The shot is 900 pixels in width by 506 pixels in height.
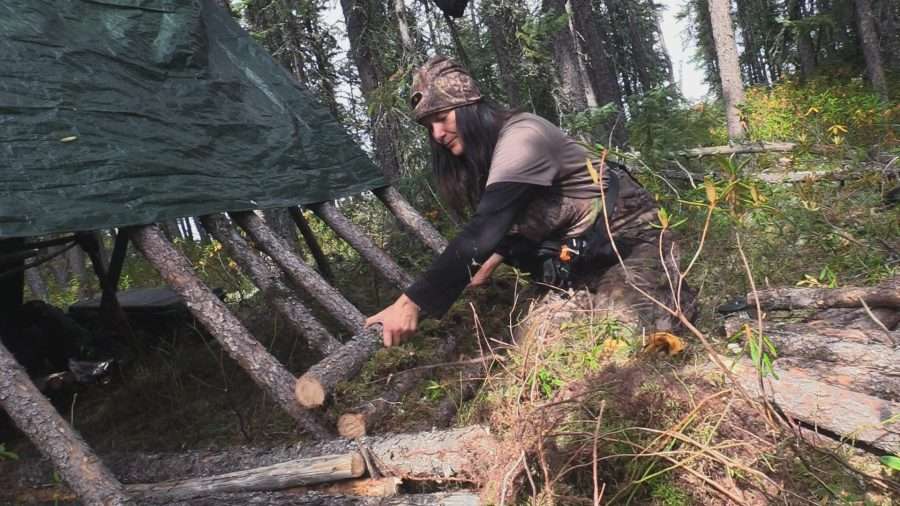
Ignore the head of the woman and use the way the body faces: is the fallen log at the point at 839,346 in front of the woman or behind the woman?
behind

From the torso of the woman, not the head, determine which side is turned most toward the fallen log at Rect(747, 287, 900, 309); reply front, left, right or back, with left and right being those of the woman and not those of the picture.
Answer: back

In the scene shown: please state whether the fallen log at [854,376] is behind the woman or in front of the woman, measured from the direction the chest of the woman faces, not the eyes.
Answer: behind

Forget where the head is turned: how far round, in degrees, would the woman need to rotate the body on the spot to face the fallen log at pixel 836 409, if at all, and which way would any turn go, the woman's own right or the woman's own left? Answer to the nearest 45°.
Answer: approximately 135° to the woman's own left

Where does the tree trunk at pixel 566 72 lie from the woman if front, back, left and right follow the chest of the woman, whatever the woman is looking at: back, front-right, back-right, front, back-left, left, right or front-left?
right

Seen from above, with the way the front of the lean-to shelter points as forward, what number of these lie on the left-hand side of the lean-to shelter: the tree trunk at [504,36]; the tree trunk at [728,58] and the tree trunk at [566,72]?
0

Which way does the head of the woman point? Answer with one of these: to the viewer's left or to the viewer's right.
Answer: to the viewer's left

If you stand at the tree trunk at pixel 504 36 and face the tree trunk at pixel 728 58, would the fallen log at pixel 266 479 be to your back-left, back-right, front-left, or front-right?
back-right

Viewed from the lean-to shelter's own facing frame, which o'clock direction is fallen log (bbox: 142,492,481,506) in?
The fallen log is roughly at 7 o'clock from the lean-to shelter.

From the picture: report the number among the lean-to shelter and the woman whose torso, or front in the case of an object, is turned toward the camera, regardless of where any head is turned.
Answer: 0

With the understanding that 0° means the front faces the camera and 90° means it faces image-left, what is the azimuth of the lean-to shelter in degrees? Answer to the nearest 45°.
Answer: approximately 135°

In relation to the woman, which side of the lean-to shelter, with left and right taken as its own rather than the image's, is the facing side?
back

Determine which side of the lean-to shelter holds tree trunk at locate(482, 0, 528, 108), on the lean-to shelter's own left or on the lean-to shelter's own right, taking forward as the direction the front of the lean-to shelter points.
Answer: on the lean-to shelter's own right

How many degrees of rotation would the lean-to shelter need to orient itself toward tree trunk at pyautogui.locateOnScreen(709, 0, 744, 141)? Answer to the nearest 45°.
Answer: approximately 90° to its right

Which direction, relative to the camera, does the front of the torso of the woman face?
to the viewer's left
